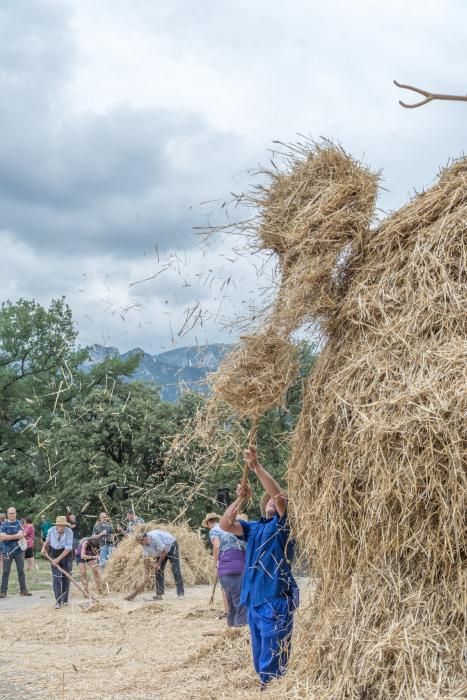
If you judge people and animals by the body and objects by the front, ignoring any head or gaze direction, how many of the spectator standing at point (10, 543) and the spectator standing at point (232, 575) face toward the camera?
1

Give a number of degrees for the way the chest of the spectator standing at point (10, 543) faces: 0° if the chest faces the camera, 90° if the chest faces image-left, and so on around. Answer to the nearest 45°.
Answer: approximately 0°

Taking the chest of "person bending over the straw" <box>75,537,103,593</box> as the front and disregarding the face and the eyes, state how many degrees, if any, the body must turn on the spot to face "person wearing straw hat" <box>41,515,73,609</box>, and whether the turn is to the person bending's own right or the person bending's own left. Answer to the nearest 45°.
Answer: approximately 45° to the person bending's own right
